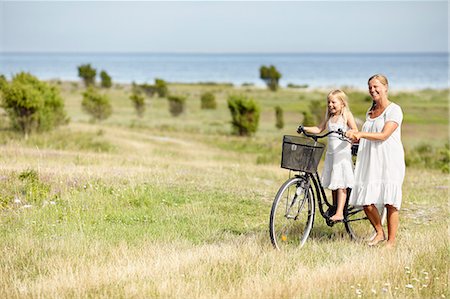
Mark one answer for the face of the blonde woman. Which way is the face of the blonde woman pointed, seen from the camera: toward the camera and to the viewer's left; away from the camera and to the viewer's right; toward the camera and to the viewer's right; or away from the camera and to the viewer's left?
toward the camera and to the viewer's left

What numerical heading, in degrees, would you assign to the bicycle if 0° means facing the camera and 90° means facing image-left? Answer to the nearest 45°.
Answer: approximately 45°

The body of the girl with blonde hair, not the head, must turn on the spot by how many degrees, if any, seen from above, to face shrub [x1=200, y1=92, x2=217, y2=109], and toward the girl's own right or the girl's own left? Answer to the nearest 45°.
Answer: approximately 135° to the girl's own right

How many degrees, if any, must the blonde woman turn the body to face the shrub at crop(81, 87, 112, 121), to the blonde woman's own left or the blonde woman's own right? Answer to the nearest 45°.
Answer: approximately 90° to the blonde woman's own right

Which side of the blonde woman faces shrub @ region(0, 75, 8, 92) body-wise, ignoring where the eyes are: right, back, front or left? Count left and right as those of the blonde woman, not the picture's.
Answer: right

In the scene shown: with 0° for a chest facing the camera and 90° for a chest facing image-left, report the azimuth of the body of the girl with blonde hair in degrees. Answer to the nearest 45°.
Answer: approximately 45°

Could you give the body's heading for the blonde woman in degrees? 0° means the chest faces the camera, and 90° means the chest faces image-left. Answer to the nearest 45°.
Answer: approximately 45°

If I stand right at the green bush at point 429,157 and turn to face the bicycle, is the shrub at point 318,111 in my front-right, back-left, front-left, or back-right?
back-right

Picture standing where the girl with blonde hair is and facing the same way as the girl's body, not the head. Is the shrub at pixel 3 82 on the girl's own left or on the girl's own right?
on the girl's own right
